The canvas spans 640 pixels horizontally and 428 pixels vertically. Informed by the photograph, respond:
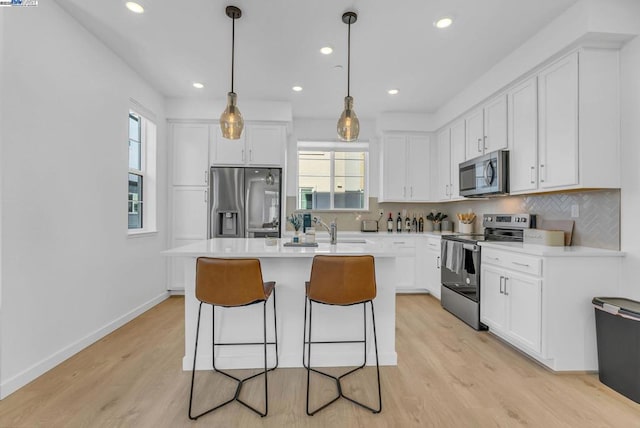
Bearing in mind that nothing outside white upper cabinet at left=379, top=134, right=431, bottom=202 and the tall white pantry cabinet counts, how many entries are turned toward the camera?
2

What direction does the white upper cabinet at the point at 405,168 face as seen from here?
toward the camera

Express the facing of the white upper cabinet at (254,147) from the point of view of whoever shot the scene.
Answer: facing the viewer

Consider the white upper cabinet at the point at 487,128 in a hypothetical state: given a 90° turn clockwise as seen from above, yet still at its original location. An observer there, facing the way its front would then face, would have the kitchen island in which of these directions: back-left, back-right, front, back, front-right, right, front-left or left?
left

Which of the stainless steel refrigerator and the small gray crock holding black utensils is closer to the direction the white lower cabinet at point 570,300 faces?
the stainless steel refrigerator

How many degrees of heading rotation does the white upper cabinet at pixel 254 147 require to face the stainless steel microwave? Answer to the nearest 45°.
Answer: approximately 45° to its left

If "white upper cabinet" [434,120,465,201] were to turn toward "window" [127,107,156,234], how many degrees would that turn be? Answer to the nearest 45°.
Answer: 0° — it already faces it

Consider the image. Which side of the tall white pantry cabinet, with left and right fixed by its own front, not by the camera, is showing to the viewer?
front

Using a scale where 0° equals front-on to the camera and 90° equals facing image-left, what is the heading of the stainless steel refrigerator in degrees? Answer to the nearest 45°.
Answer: approximately 0°

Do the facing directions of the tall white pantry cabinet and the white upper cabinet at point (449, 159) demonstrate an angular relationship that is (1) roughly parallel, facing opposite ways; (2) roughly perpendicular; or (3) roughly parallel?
roughly perpendicular

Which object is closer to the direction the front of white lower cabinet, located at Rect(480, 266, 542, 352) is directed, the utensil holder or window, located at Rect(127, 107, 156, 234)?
the window

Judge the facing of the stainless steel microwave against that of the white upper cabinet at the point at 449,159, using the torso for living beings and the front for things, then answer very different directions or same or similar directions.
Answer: same or similar directions

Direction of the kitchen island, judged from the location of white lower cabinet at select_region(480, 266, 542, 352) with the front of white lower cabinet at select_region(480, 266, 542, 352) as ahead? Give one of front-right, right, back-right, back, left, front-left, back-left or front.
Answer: front

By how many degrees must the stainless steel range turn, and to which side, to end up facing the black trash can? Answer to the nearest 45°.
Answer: approximately 90° to its left

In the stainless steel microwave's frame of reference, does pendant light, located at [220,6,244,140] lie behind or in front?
in front
